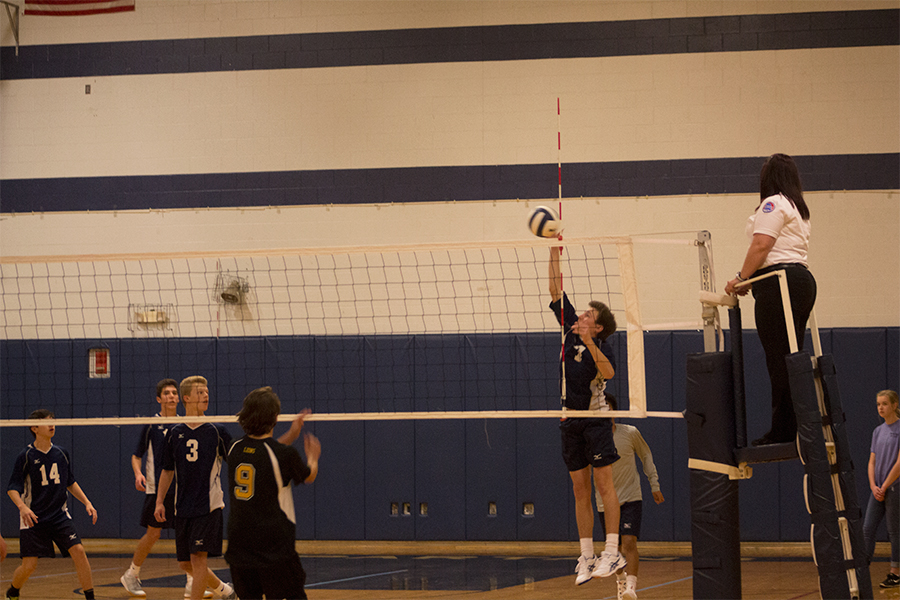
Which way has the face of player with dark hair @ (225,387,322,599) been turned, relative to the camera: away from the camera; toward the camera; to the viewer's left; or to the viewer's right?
away from the camera

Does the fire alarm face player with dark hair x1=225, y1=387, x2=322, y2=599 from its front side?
yes

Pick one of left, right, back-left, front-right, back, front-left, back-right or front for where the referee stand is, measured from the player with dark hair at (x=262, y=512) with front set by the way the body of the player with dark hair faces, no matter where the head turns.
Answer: front-right

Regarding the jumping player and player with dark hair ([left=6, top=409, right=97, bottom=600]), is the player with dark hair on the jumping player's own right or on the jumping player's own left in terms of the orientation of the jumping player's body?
on the jumping player's own right

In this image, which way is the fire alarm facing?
toward the camera

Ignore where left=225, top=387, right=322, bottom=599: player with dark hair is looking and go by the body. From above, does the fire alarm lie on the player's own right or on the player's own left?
on the player's own left

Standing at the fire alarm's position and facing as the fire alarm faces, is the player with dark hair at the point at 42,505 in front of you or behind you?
in front

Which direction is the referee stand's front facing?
to the viewer's left

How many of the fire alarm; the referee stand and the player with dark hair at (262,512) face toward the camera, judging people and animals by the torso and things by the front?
1

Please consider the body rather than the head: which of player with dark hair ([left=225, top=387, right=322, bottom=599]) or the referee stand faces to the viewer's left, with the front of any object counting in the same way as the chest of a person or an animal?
the referee stand

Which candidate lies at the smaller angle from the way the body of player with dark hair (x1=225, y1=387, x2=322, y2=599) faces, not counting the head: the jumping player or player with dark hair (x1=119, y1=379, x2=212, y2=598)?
the jumping player

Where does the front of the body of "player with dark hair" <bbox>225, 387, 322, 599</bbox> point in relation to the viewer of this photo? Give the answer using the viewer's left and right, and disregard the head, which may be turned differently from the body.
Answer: facing away from the viewer and to the right of the viewer

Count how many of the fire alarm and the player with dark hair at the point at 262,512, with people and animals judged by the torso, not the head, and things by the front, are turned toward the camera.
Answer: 1
